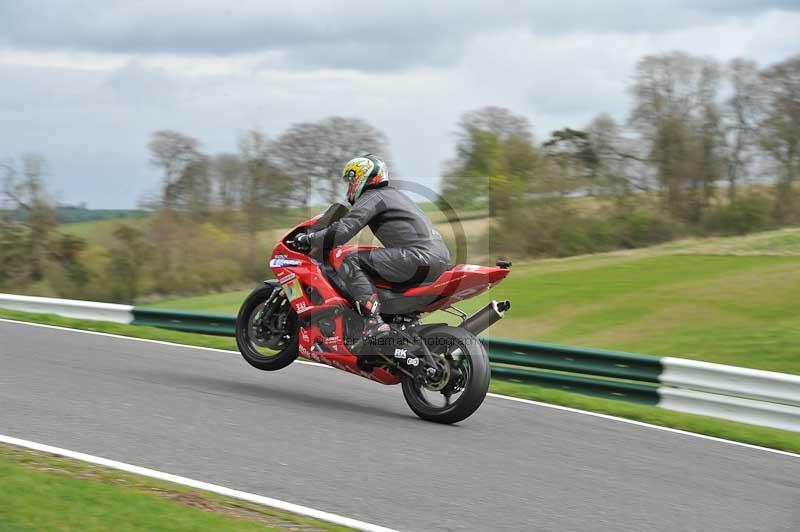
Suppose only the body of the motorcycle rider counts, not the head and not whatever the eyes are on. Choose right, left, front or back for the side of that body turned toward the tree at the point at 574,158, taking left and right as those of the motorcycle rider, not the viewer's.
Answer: right

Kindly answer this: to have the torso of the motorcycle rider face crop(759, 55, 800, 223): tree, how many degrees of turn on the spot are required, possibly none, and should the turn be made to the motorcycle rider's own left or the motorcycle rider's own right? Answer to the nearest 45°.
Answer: approximately 135° to the motorcycle rider's own right

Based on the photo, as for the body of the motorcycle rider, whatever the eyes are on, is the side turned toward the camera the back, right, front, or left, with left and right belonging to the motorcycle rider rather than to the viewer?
left

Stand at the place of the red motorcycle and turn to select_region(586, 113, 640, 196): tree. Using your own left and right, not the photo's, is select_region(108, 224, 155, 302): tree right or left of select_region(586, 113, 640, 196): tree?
left

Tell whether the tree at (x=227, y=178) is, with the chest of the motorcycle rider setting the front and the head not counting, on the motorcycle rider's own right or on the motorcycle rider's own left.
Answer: on the motorcycle rider's own right

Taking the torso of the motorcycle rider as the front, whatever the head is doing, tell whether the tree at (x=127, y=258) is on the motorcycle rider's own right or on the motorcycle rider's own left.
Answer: on the motorcycle rider's own right

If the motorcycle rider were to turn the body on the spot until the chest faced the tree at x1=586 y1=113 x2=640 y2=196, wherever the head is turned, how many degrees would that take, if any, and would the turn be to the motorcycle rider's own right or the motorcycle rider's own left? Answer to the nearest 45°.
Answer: approximately 90° to the motorcycle rider's own right

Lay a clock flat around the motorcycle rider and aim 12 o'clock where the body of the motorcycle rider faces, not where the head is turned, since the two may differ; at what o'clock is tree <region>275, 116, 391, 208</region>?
The tree is roughly at 3 o'clock from the motorcycle rider.

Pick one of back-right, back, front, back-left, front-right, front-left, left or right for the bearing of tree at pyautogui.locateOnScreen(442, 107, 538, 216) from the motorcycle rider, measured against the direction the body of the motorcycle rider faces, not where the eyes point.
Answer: right

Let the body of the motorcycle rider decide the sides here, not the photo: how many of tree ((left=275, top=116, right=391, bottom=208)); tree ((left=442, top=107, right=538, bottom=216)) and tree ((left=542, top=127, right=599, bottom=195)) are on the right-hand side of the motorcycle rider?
3

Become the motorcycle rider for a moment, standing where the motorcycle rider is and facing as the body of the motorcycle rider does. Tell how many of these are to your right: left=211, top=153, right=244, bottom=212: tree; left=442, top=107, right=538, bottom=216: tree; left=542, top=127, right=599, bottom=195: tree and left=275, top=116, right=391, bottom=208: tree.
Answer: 4

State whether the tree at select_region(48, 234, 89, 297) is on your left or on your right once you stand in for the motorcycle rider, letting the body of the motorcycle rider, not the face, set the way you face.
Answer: on your right
